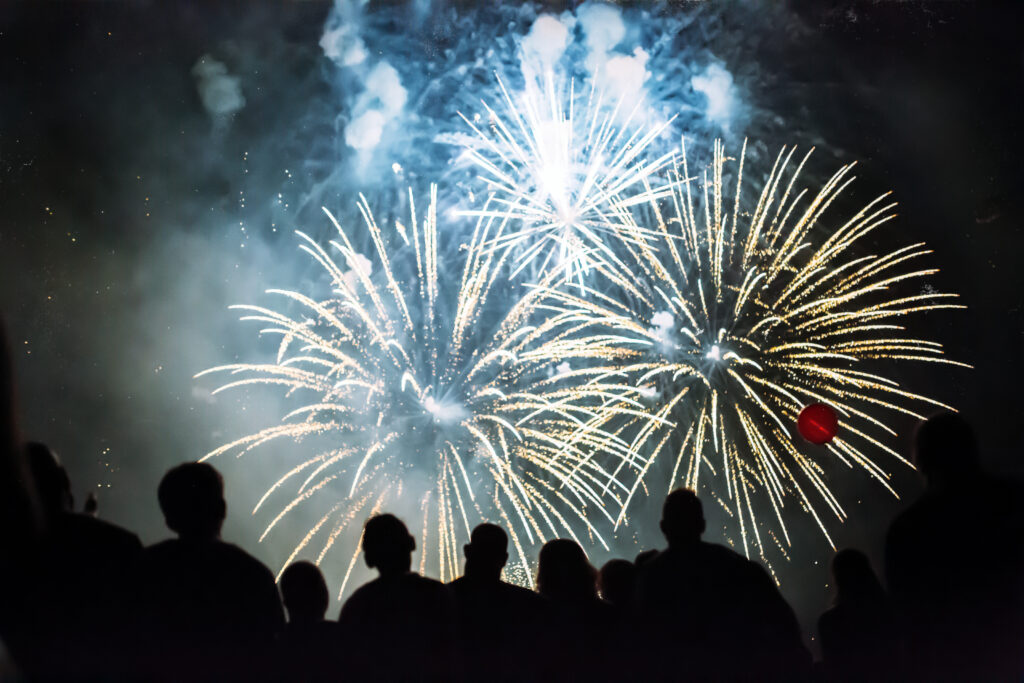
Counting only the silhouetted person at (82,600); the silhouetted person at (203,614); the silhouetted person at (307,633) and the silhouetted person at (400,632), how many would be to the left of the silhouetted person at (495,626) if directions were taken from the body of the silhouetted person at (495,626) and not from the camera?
4

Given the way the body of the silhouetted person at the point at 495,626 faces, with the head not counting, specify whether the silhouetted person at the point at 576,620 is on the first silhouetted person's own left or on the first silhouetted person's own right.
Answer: on the first silhouetted person's own right

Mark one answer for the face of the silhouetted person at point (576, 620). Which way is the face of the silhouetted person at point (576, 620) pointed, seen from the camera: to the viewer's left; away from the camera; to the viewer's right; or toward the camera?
away from the camera

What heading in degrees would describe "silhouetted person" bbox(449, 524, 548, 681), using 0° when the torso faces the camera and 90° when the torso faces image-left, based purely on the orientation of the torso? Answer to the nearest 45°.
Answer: approximately 180°

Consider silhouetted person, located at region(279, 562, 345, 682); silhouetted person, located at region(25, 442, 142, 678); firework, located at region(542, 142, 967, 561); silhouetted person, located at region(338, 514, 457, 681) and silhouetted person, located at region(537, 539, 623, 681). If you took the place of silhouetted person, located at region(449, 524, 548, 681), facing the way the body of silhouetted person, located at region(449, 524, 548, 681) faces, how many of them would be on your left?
3

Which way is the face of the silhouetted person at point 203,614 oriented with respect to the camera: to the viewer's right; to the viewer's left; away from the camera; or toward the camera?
away from the camera

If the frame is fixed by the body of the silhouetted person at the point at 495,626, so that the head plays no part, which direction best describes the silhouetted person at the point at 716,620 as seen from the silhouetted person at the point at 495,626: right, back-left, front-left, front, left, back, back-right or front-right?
right

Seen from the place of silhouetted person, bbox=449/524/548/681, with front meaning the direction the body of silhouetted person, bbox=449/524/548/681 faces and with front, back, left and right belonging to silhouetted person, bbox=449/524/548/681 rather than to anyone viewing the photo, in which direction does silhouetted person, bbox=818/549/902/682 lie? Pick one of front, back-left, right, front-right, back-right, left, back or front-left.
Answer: right

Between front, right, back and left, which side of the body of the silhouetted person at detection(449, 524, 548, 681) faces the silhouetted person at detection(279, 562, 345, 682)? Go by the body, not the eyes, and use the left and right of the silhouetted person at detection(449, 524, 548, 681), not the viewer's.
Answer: left

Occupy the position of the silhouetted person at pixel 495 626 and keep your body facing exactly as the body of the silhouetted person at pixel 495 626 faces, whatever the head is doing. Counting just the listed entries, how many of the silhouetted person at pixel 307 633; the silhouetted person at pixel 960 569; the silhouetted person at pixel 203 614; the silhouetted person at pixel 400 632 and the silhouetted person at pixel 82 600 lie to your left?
4

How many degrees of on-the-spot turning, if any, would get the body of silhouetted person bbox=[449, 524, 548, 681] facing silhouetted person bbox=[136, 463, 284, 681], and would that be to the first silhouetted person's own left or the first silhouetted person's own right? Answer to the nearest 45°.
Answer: approximately 90° to the first silhouetted person's own left

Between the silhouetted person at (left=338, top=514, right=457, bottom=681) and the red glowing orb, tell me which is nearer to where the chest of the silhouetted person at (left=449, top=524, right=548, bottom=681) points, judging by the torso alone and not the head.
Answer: the red glowing orb

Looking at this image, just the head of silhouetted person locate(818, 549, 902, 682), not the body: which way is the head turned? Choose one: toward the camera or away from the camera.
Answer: away from the camera

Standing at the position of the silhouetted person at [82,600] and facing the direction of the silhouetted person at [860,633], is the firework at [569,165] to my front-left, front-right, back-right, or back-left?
front-left

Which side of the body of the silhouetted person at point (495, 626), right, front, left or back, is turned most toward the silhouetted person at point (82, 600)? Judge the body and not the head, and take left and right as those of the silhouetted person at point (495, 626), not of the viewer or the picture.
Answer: left

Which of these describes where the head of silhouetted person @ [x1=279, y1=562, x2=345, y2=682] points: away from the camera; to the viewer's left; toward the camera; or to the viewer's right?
away from the camera

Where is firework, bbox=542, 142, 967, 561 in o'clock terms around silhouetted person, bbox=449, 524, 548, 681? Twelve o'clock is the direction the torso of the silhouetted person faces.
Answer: The firework is roughly at 1 o'clock from the silhouetted person.

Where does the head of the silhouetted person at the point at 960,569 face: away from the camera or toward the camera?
away from the camera

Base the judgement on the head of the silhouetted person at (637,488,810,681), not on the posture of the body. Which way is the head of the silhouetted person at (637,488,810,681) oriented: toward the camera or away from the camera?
away from the camera
